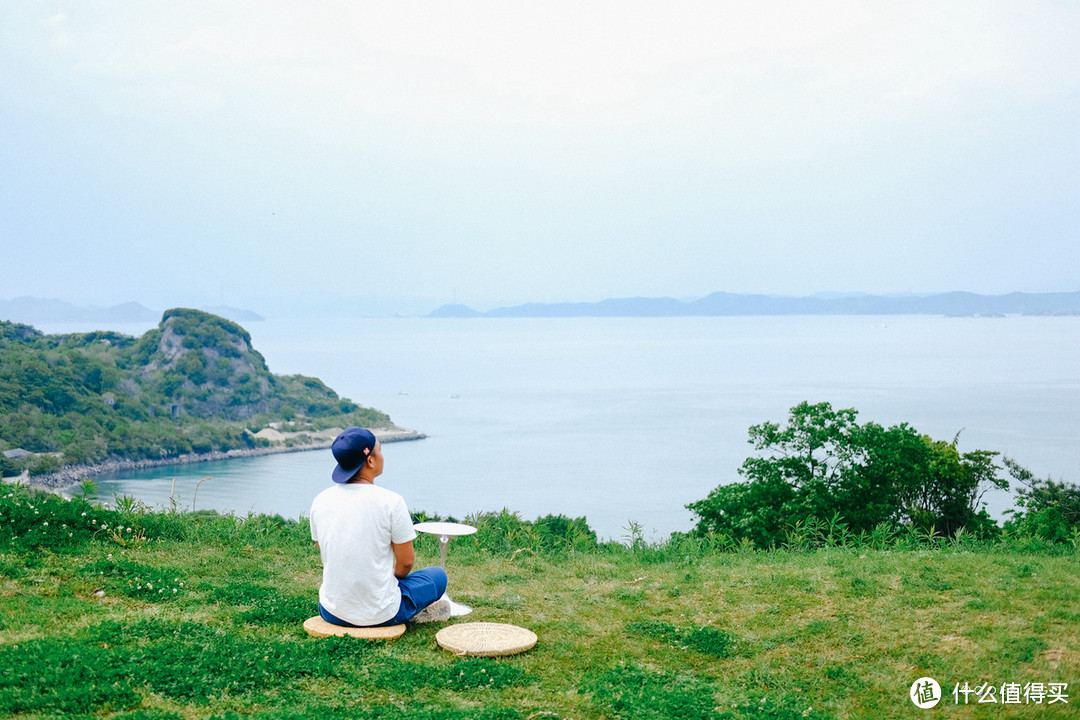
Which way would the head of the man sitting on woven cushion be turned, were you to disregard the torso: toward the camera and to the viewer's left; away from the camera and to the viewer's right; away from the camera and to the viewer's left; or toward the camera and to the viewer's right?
away from the camera and to the viewer's right

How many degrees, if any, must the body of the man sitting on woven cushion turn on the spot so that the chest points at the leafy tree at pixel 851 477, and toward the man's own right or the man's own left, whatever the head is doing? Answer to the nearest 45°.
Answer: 0° — they already face it

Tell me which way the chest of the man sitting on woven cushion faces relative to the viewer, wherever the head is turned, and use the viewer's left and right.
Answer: facing away from the viewer and to the right of the viewer
